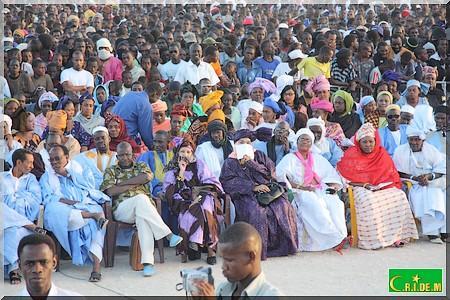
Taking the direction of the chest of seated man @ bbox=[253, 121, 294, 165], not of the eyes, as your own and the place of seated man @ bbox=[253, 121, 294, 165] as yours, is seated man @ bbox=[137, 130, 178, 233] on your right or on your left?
on your right

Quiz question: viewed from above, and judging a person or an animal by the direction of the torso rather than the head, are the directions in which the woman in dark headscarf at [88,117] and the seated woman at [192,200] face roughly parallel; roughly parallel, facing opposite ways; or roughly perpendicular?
roughly parallel

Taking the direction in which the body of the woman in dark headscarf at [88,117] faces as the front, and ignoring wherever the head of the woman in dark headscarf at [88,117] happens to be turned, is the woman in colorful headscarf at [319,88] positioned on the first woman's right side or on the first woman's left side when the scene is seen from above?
on the first woman's left side

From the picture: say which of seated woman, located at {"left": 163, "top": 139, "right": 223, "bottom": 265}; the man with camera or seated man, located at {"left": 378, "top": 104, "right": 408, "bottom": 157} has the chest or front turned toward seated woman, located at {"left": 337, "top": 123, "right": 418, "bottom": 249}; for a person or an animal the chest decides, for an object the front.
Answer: the seated man

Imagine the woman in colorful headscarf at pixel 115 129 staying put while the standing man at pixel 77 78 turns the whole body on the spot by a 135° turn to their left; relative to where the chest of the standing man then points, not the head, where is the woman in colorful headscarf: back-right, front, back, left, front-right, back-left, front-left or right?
back-right

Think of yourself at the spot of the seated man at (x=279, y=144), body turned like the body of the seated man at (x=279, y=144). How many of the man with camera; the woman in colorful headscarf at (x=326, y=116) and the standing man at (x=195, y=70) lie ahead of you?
1

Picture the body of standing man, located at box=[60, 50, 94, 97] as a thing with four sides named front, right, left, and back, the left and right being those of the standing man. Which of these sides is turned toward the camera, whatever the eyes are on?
front

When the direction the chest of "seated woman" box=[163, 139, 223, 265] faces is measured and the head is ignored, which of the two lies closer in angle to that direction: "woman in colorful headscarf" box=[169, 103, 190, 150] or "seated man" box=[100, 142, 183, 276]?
the seated man

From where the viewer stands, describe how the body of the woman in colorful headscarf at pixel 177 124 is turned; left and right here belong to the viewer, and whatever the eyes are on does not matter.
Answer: facing the viewer and to the left of the viewer

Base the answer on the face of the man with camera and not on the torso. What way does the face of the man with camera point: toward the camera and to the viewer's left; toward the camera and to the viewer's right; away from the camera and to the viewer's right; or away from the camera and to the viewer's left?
toward the camera and to the viewer's left

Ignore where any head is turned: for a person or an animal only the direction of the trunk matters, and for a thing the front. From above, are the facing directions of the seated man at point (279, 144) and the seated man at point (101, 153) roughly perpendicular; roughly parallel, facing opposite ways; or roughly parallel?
roughly parallel

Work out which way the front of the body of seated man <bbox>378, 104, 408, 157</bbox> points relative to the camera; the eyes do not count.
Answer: toward the camera

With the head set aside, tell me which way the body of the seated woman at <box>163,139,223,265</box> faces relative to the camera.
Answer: toward the camera

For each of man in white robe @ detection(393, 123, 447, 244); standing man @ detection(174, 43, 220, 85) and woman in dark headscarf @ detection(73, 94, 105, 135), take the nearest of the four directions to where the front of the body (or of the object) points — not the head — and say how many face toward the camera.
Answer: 3
